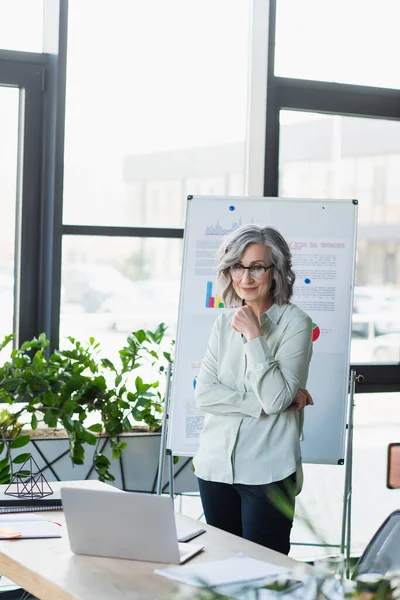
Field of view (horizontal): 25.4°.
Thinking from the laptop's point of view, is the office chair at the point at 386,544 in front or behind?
in front

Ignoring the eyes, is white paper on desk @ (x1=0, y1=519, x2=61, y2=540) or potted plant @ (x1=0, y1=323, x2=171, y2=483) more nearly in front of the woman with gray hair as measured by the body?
the white paper on desk

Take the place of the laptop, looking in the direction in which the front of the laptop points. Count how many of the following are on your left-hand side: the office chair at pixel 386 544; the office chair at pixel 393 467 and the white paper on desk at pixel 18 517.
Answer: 1

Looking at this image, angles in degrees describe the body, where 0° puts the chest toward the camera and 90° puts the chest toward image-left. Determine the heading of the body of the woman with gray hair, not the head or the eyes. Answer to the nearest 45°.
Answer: approximately 45°

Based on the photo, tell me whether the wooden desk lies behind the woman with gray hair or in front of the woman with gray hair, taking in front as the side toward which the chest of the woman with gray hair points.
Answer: in front

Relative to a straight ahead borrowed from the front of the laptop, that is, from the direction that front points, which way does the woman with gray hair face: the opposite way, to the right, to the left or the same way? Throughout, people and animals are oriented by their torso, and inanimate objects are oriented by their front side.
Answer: the opposite way

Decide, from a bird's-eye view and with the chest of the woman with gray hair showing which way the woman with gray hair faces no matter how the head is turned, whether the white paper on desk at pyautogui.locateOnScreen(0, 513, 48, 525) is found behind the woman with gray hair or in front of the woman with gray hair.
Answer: in front

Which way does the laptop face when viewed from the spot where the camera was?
facing away from the viewer and to the right of the viewer
